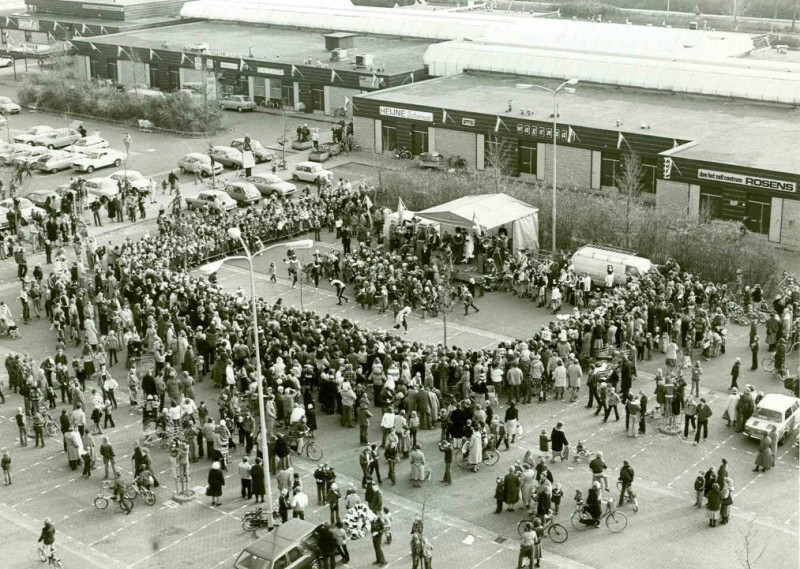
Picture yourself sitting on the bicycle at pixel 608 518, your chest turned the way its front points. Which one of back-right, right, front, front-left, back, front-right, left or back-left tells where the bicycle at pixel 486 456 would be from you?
back-left

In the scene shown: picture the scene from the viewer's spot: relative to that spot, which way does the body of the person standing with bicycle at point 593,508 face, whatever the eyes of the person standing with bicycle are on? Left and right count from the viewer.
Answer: facing away from the viewer and to the right of the viewer

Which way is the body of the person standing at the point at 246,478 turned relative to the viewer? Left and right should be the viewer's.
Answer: facing away from the viewer

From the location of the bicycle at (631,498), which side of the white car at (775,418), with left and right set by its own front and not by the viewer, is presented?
front

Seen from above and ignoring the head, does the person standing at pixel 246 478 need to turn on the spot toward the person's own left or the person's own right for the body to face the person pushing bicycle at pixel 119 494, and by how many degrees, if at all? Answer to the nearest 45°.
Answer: approximately 90° to the person's own left

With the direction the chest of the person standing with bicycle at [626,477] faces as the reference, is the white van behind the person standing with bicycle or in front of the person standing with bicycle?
in front

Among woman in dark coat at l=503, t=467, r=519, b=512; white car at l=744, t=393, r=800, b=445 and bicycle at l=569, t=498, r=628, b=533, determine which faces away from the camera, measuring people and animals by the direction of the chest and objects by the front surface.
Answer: the woman in dark coat

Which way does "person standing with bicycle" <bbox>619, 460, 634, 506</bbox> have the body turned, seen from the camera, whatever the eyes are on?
away from the camera

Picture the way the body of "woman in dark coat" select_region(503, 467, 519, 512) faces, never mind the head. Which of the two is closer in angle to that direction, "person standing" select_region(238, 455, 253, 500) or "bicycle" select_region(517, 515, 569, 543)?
the person standing

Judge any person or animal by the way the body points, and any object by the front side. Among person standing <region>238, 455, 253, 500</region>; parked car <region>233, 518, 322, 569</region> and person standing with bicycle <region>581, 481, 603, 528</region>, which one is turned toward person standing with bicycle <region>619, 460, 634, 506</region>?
the person standing with bicycle <region>581, 481, 603, 528</region>

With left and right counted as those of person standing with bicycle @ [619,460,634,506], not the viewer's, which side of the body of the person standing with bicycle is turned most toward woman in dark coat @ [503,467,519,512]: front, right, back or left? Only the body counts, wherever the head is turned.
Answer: left

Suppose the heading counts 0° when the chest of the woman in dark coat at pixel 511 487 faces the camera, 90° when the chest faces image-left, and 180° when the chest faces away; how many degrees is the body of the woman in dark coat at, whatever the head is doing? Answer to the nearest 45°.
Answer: approximately 180°
